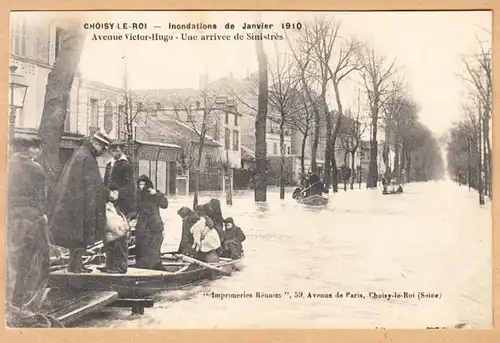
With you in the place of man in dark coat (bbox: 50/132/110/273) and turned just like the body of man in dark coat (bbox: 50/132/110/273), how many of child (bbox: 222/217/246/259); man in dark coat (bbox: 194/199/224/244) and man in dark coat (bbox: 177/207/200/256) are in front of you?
3

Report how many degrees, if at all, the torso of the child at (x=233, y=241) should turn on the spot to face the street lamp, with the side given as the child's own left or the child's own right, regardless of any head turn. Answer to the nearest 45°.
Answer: approximately 45° to the child's own right

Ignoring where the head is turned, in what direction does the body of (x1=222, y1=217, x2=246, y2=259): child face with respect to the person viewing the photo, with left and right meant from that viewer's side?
facing the viewer and to the left of the viewer

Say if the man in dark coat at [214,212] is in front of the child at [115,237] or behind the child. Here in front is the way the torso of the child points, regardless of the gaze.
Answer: behind

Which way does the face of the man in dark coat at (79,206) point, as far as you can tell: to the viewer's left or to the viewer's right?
to the viewer's right

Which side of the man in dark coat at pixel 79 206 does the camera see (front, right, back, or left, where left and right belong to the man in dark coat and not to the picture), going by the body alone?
right

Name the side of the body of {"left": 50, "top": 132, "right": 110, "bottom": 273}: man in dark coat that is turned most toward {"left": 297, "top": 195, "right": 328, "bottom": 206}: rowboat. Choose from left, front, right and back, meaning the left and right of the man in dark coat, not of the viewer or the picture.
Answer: left

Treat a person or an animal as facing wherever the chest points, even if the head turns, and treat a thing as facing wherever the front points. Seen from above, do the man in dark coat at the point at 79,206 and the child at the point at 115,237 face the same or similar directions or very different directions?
very different directions
